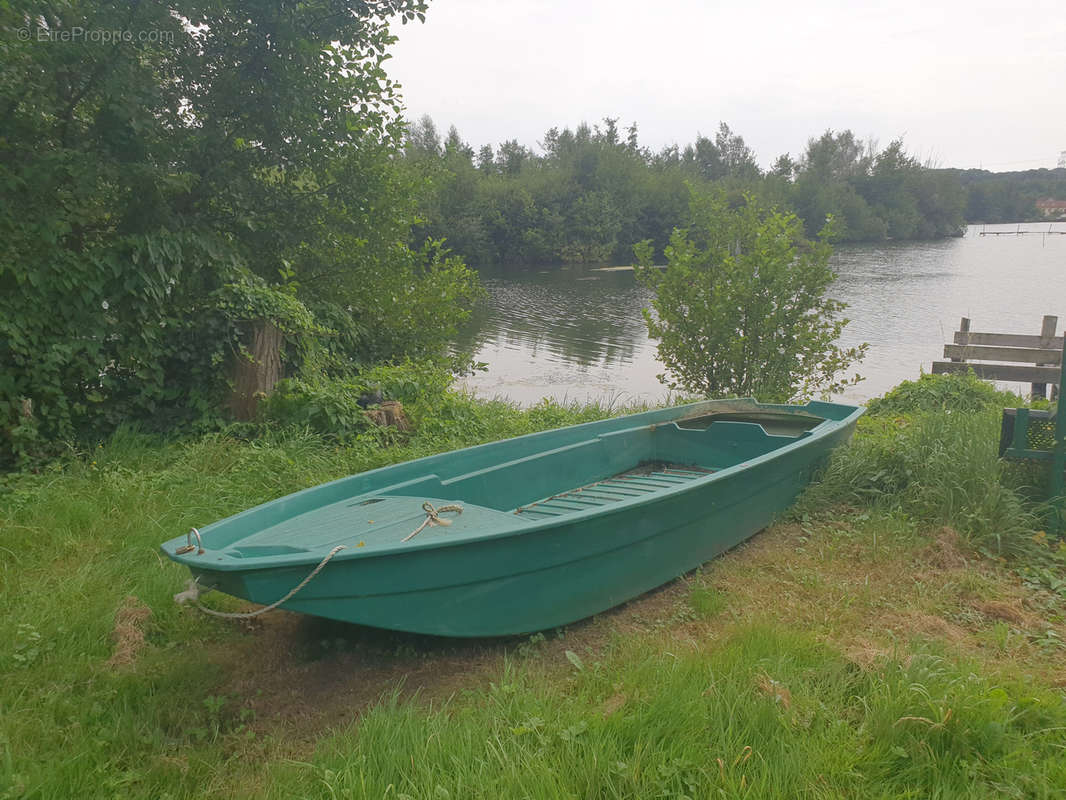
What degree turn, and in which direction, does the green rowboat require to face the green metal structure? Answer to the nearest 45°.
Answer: approximately 135° to its left

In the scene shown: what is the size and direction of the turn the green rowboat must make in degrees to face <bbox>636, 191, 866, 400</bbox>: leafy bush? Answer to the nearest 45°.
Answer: approximately 180°

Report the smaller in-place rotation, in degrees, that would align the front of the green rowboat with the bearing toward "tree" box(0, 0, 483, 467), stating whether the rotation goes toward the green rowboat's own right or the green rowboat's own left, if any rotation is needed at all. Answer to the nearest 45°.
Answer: approximately 90° to the green rowboat's own right

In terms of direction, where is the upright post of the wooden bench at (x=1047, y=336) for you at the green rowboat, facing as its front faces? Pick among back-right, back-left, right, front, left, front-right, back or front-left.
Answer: back

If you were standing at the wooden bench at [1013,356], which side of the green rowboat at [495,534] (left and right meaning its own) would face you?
back

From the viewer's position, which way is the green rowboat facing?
facing the viewer and to the left of the viewer
